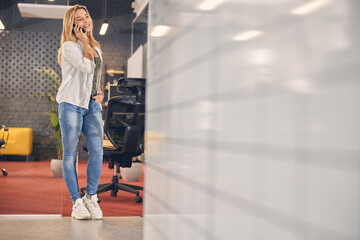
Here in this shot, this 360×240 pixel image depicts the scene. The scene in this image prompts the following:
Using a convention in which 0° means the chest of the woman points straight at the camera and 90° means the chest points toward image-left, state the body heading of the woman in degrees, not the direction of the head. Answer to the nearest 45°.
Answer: approximately 315°

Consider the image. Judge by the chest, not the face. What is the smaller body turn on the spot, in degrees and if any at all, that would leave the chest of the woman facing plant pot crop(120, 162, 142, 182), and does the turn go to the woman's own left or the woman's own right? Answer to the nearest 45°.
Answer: approximately 90° to the woman's own left

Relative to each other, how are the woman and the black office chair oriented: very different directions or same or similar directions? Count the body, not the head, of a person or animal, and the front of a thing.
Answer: very different directions

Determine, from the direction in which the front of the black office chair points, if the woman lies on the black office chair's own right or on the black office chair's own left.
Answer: on the black office chair's own left

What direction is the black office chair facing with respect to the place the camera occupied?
facing away from the viewer and to the left of the viewer
